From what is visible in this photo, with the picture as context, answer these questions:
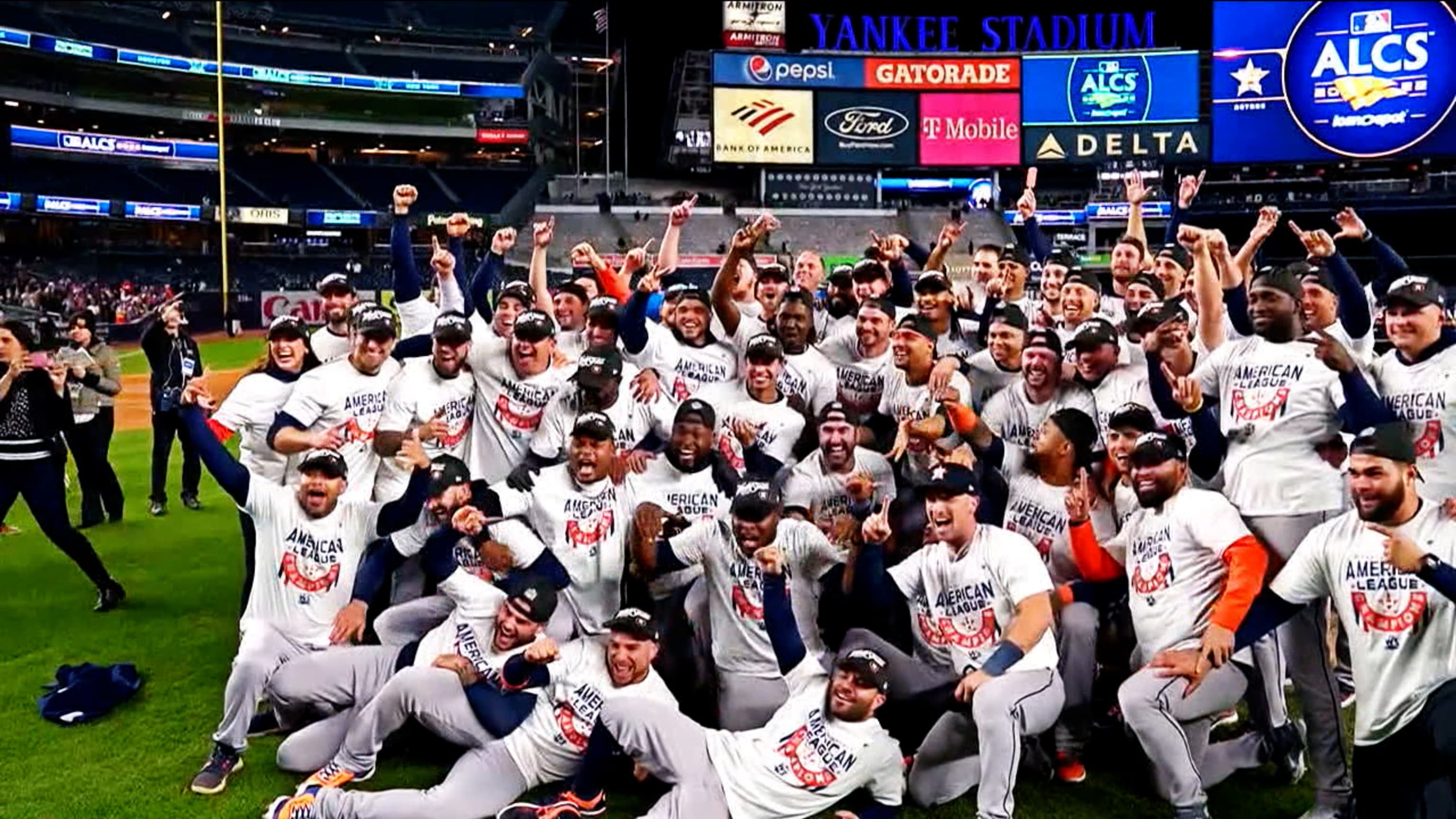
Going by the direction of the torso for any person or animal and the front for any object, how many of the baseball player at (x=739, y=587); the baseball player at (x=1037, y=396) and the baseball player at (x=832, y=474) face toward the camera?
3

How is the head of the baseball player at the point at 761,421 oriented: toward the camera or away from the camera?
toward the camera

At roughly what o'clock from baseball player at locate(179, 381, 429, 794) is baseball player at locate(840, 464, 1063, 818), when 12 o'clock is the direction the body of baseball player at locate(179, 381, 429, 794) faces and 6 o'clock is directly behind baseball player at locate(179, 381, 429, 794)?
baseball player at locate(840, 464, 1063, 818) is roughly at 10 o'clock from baseball player at locate(179, 381, 429, 794).

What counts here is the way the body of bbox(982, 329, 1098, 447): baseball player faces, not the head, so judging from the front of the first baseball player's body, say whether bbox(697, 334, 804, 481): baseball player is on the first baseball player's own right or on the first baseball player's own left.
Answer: on the first baseball player's own right

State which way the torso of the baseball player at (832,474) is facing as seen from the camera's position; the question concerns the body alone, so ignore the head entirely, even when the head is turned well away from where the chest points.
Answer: toward the camera

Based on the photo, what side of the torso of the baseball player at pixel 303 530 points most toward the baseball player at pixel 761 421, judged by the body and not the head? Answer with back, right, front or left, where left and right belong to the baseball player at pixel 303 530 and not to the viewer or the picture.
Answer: left

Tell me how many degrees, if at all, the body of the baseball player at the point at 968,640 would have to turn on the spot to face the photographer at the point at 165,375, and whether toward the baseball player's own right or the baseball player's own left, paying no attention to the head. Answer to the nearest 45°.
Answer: approximately 90° to the baseball player's own right

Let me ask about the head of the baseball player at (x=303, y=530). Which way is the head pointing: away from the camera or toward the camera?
toward the camera

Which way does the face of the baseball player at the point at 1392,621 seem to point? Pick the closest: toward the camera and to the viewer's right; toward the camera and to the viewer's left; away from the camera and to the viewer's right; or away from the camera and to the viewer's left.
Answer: toward the camera and to the viewer's left

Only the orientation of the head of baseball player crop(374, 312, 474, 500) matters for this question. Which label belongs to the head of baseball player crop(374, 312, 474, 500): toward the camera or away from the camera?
toward the camera

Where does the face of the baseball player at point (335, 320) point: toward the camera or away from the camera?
toward the camera

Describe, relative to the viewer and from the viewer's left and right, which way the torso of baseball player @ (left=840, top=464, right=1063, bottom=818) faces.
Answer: facing the viewer and to the left of the viewer

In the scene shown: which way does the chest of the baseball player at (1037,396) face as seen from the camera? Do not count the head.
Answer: toward the camera

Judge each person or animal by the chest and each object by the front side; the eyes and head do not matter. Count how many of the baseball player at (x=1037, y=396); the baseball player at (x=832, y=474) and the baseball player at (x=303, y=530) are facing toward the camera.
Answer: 3

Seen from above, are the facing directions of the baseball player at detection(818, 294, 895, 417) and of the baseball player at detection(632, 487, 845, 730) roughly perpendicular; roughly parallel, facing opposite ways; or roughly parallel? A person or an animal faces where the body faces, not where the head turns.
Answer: roughly parallel

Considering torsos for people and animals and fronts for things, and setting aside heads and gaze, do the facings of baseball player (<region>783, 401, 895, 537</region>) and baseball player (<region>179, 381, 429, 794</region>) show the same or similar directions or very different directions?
same or similar directions
